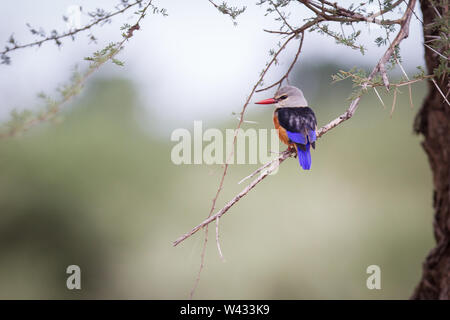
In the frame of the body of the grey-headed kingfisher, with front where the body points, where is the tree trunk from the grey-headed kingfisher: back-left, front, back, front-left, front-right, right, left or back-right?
right

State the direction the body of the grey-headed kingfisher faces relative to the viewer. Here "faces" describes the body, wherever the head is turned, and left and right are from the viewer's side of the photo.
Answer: facing away from the viewer and to the left of the viewer
